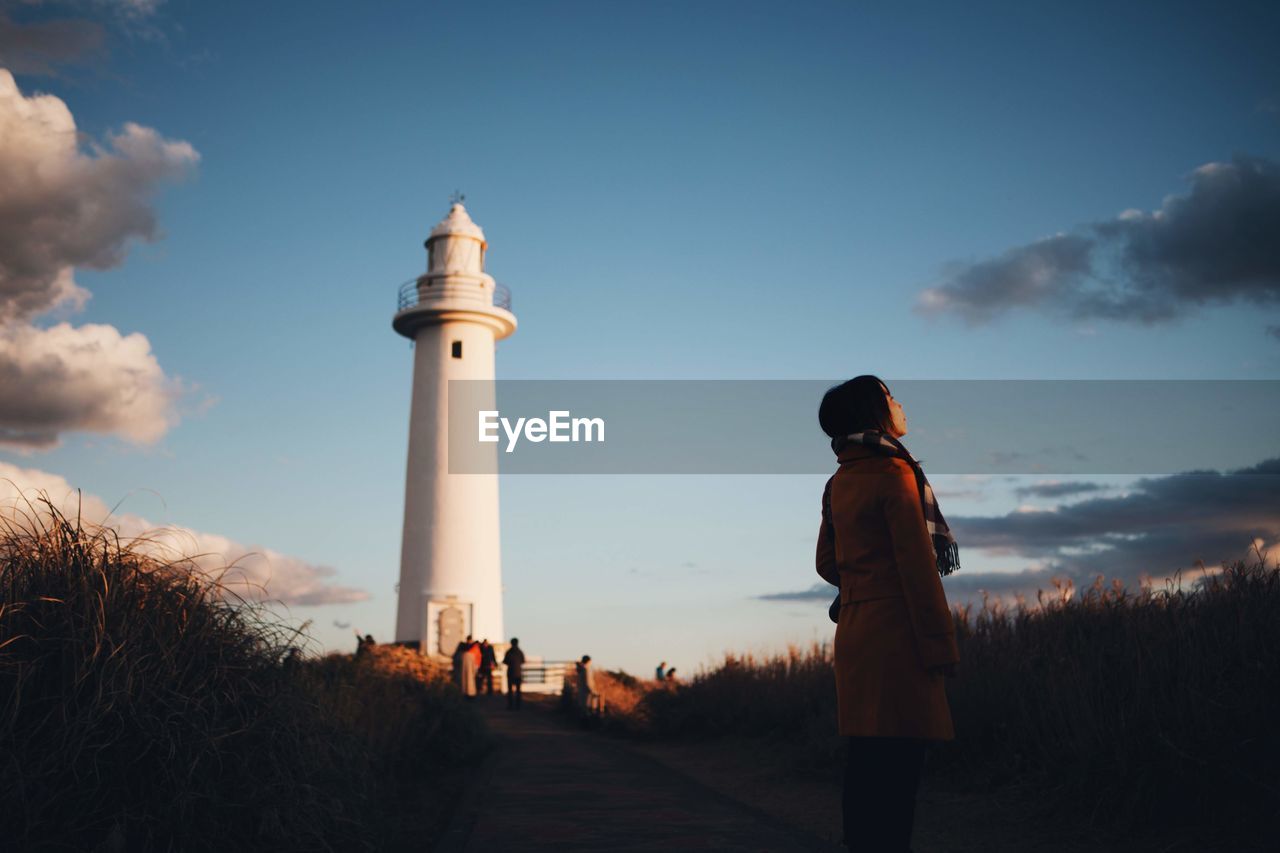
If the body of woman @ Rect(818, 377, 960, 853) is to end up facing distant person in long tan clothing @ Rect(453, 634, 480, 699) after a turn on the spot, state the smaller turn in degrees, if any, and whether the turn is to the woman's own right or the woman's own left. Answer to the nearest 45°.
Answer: approximately 90° to the woman's own left

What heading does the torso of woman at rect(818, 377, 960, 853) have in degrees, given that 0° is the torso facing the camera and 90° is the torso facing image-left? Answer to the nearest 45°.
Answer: approximately 225°

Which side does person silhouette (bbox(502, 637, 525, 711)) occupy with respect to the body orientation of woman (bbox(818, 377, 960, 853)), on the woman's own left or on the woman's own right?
on the woman's own left

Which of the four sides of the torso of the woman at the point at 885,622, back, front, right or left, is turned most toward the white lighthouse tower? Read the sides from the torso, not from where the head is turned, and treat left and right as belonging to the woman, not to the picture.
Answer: left

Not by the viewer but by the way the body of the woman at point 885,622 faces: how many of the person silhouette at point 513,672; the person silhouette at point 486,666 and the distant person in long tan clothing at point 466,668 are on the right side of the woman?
0

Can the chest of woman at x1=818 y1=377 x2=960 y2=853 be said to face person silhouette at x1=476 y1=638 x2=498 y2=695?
no
